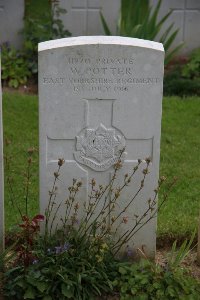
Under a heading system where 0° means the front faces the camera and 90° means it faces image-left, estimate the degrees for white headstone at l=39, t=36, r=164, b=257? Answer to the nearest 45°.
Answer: approximately 0°

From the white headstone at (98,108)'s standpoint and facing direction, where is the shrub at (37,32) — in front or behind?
behind

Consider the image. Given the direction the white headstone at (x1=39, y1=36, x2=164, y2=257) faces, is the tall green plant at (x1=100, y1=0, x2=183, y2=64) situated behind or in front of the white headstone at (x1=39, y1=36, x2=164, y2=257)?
behind

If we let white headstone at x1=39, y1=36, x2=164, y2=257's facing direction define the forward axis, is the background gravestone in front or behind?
behind
